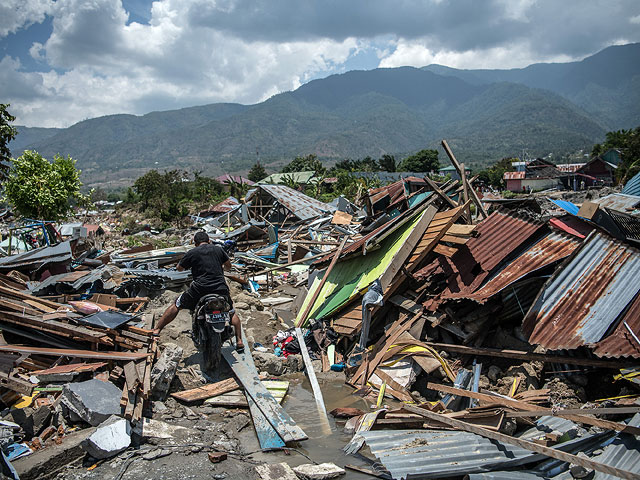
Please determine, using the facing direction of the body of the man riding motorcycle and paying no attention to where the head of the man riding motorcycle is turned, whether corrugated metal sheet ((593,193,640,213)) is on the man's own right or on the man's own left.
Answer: on the man's own right

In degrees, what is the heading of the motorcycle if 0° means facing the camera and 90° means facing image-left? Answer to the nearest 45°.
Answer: approximately 180°

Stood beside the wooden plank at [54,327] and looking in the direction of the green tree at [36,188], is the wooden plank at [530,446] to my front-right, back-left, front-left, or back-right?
back-right

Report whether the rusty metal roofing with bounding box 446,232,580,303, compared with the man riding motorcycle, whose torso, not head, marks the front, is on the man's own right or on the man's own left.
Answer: on the man's own right

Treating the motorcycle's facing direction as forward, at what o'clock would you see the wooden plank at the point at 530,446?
The wooden plank is roughly at 5 o'clock from the motorcycle.

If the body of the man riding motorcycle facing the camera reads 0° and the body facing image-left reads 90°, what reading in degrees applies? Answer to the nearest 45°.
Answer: approximately 180°

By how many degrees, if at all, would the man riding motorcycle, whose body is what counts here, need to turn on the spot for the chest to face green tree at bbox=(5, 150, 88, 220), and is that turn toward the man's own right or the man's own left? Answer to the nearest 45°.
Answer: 0° — they already face it

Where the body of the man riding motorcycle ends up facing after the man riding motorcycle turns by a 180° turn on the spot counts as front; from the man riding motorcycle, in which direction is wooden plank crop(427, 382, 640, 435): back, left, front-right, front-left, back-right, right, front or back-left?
front-left

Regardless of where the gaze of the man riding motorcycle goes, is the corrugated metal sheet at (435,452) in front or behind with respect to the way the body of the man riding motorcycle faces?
behind

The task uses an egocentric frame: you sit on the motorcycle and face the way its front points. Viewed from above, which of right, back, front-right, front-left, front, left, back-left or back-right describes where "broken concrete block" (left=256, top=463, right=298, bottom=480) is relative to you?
back
